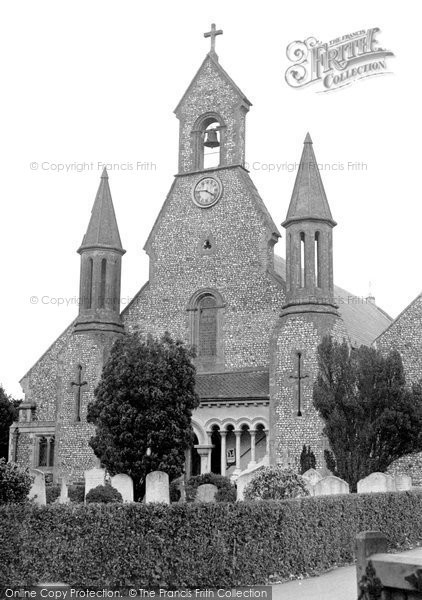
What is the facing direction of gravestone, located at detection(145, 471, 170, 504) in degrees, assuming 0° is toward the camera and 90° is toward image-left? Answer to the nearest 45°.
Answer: approximately 0°

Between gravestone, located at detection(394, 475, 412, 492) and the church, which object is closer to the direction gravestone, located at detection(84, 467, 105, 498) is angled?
the gravestone

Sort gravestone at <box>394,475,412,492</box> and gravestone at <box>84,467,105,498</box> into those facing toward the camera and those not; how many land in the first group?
2

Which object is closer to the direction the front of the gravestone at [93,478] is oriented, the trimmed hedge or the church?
the trimmed hedge

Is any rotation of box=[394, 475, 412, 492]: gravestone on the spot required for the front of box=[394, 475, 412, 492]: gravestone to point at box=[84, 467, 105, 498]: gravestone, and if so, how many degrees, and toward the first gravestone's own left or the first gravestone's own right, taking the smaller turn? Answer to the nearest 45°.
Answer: approximately 90° to the first gravestone's own right

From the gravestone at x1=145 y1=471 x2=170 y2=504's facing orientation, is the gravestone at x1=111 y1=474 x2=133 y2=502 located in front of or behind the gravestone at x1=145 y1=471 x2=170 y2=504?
behind
